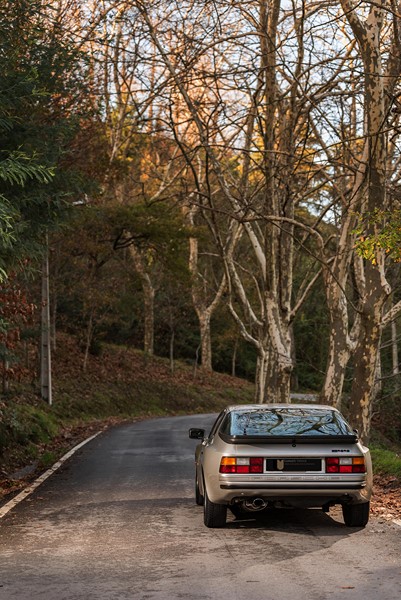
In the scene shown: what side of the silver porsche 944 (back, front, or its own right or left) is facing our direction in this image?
back
